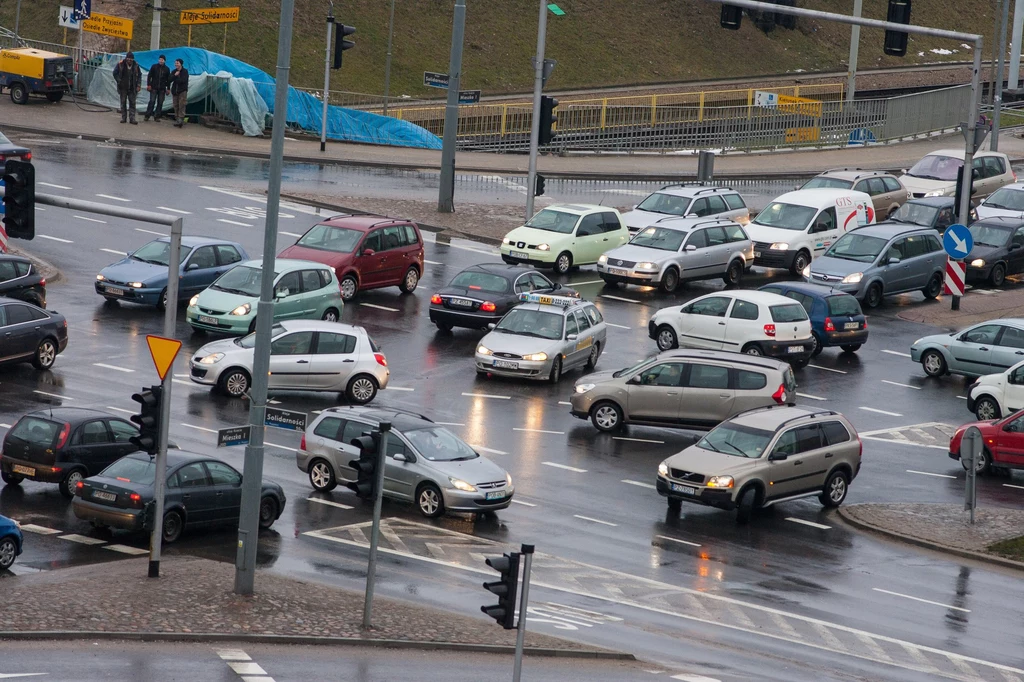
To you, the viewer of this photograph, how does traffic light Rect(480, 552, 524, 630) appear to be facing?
facing to the left of the viewer

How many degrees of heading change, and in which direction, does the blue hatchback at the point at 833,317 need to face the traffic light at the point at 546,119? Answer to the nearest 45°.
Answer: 0° — it already faces it

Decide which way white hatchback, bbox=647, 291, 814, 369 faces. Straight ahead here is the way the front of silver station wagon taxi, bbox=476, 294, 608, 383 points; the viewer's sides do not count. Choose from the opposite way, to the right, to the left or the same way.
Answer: to the right

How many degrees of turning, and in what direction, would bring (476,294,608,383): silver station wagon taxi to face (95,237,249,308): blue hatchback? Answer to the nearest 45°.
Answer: approximately 45° to its right

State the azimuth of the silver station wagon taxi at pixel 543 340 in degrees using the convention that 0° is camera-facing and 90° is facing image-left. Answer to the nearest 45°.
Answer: approximately 45°

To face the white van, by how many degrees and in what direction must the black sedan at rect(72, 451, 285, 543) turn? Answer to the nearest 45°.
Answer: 0° — it already faces it

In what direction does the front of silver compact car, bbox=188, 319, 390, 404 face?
to the viewer's left

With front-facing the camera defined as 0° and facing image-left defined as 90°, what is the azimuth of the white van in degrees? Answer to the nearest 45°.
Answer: approximately 45°
